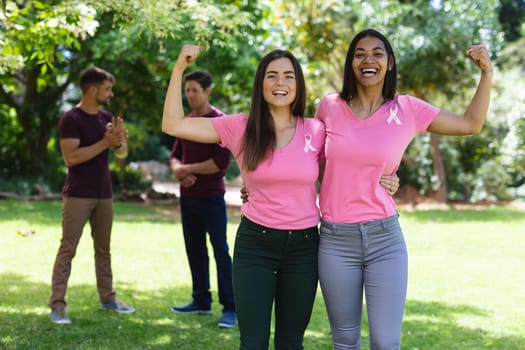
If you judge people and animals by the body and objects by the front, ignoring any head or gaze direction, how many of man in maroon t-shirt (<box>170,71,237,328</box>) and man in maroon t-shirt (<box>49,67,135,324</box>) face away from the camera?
0

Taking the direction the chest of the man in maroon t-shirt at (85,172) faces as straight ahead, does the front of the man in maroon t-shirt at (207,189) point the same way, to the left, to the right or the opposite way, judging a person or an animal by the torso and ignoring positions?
to the right

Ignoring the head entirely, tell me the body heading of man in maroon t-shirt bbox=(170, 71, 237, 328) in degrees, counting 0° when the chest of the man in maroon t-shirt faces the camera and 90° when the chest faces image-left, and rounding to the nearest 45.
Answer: approximately 45°

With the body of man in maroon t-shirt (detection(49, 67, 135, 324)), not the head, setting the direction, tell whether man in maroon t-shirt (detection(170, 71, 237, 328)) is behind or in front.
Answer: in front

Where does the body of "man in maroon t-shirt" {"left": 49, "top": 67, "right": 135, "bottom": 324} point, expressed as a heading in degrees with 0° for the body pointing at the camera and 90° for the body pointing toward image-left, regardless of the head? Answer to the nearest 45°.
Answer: approximately 315°

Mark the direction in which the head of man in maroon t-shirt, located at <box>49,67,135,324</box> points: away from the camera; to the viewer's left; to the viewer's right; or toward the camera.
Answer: to the viewer's right

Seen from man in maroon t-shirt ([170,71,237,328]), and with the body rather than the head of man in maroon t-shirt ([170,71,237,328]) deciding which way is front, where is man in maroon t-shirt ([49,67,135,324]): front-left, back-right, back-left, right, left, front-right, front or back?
front-right
